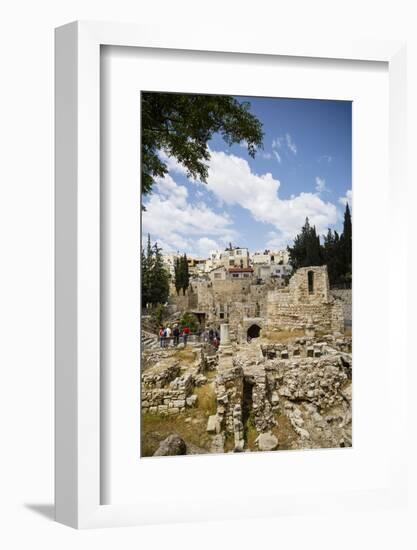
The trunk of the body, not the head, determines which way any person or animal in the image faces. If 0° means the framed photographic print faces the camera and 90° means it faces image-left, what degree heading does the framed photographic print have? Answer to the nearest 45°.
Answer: approximately 315°
